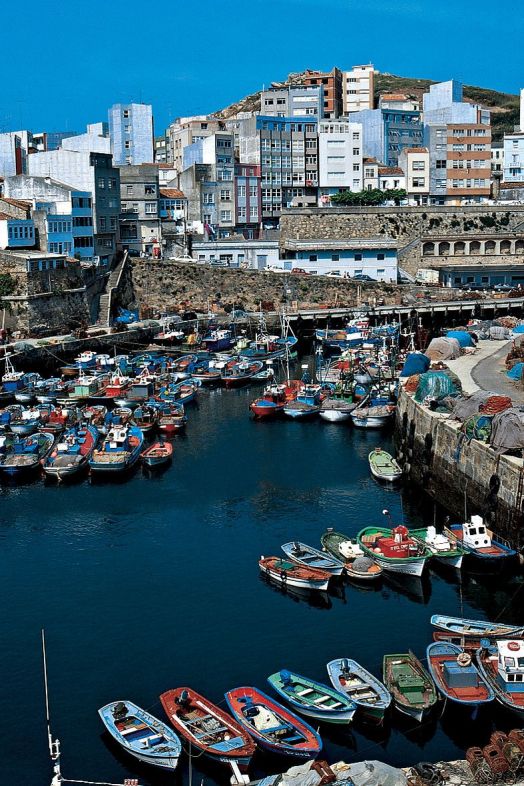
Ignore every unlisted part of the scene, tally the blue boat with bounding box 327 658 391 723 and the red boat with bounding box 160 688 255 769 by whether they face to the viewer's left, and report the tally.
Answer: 0

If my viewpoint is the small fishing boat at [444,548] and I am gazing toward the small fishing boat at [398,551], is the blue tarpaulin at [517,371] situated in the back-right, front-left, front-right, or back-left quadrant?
back-right

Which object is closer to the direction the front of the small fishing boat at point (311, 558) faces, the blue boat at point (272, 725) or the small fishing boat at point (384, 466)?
the blue boat
